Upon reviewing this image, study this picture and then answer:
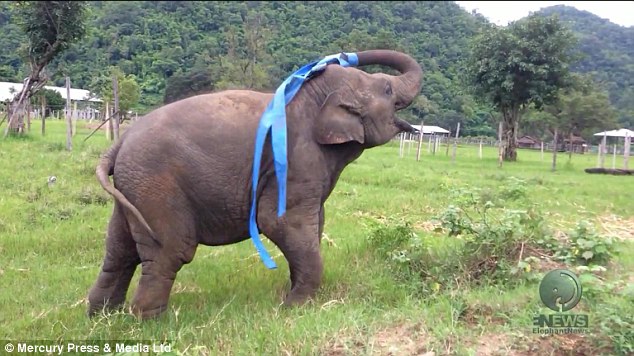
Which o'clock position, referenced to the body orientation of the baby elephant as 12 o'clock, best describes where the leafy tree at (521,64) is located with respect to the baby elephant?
The leafy tree is roughly at 10 o'clock from the baby elephant.

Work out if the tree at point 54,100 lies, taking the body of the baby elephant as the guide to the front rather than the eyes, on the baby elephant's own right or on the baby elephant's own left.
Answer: on the baby elephant's own left

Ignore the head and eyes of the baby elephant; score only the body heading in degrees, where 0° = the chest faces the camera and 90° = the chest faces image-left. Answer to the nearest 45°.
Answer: approximately 270°

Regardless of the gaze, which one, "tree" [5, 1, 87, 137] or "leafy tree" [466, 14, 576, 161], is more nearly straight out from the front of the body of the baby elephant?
the leafy tree

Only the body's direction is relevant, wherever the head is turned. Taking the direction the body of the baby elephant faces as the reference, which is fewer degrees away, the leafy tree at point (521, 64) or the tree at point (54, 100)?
the leafy tree

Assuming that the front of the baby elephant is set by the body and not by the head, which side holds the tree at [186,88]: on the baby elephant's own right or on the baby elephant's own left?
on the baby elephant's own left

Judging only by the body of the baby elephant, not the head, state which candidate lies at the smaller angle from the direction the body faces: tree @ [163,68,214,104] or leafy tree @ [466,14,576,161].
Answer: the leafy tree
